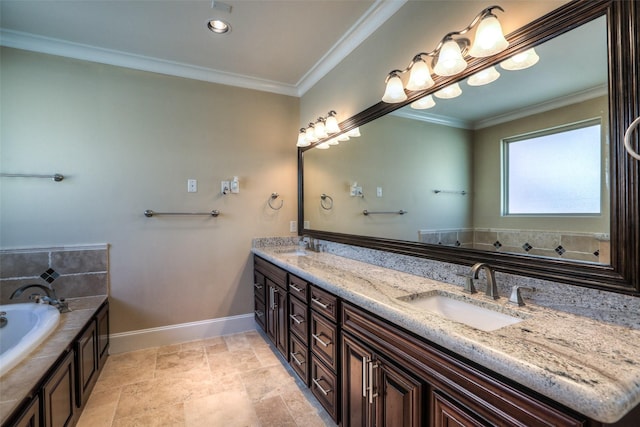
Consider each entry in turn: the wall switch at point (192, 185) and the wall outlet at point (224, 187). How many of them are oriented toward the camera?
2

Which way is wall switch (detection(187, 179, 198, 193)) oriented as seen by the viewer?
toward the camera

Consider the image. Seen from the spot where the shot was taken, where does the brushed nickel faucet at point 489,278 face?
facing the viewer and to the left of the viewer

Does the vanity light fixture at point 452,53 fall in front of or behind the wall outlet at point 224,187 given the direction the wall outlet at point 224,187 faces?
in front

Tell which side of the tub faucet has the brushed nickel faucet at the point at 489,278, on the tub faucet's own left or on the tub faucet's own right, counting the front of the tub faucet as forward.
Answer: on the tub faucet's own left

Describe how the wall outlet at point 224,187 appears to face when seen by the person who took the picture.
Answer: facing the viewer

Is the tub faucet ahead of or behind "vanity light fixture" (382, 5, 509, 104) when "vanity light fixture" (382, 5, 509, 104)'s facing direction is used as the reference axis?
ahead

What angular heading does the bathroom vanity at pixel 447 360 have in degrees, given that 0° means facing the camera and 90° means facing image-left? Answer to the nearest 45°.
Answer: approximately 45°

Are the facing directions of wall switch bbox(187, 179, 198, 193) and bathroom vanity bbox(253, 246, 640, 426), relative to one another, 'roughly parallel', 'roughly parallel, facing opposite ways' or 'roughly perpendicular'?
roughly perpendicular

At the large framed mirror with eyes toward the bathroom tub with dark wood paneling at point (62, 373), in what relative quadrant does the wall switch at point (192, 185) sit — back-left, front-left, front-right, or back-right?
front-right

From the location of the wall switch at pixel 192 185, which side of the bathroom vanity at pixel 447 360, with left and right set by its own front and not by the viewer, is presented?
right

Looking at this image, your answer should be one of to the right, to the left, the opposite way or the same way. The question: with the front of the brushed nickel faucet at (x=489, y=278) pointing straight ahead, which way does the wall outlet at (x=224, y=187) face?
to the left
